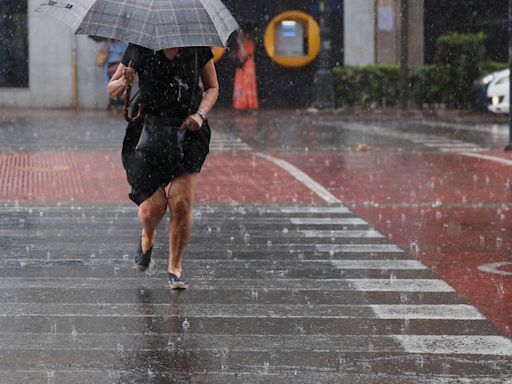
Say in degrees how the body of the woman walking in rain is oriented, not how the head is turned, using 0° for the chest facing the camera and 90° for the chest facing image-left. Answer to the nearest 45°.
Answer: approximately 0°

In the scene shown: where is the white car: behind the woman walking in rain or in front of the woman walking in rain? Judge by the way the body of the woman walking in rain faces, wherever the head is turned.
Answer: behind

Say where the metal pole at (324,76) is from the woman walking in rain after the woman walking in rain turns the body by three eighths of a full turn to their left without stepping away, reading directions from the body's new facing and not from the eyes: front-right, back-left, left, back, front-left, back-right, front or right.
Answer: front-left

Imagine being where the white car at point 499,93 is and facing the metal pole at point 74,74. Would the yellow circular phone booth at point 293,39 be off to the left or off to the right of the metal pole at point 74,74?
right

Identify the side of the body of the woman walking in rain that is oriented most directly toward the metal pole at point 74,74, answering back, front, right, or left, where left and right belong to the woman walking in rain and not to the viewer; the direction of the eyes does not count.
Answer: back

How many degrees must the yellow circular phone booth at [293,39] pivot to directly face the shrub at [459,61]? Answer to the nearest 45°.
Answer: approximately 45° to its left

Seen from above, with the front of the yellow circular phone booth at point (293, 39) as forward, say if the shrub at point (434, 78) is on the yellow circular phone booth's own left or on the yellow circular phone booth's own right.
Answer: on the yellow circular phone booth's own left

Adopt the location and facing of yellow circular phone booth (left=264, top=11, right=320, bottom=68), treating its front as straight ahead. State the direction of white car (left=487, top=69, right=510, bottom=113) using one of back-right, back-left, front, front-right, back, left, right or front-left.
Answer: front-left

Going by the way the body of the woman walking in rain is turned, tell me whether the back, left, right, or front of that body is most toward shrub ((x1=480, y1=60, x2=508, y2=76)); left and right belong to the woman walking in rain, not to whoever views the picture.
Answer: back

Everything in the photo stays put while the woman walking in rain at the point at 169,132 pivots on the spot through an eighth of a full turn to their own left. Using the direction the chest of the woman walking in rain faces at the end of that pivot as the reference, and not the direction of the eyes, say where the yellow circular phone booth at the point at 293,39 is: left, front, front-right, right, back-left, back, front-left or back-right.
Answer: back-left
